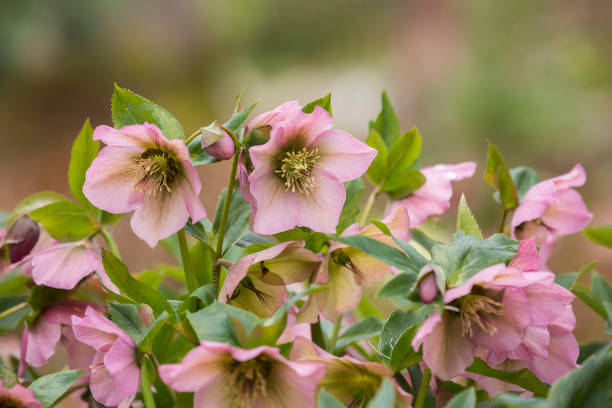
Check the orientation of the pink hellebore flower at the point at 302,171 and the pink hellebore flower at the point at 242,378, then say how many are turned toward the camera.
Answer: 2

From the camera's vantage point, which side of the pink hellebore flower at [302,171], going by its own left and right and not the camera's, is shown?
front

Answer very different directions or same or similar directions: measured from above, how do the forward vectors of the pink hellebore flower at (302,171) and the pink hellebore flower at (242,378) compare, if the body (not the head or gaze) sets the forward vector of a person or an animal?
same or similar directions

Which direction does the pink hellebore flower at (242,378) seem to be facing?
toward the camera
